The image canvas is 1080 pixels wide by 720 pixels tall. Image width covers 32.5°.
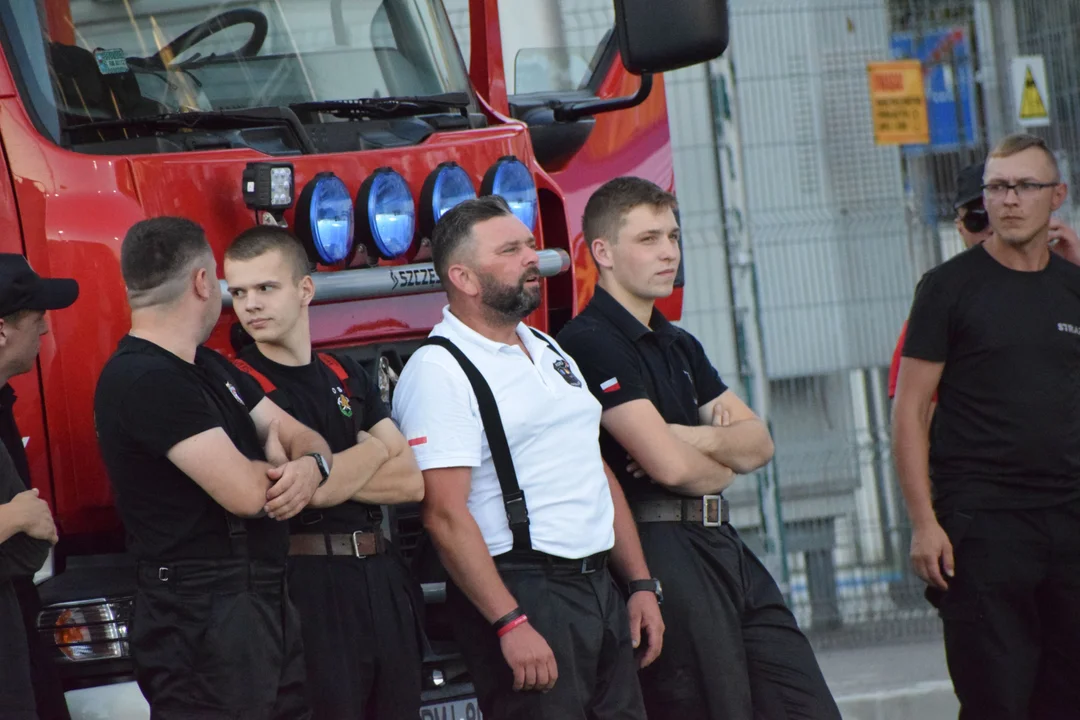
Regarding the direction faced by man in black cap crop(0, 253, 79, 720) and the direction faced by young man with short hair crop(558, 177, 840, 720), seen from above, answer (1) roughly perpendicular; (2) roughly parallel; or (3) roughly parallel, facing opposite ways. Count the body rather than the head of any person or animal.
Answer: roughly perpendicular

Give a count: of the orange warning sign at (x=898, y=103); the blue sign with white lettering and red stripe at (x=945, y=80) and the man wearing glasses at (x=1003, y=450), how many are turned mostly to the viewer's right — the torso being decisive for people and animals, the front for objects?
0

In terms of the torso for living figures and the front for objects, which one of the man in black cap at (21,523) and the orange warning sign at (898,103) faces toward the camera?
the orange warning sign

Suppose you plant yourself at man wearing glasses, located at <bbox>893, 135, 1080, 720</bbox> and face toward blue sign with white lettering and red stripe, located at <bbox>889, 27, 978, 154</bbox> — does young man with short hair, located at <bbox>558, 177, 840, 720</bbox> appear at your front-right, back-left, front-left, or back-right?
back-left

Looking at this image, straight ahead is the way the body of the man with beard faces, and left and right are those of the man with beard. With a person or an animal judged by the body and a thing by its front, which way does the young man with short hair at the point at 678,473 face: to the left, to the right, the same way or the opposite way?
the same way

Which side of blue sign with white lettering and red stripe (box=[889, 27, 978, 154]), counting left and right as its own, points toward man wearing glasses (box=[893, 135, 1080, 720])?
front

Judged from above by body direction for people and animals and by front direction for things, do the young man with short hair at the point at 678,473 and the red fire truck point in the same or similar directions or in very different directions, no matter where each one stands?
same or similar directions

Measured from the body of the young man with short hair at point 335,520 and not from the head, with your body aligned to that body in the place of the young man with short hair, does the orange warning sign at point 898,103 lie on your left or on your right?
on your left

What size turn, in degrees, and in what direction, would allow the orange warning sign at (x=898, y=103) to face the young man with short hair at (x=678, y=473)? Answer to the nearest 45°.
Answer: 0° — it already faces them

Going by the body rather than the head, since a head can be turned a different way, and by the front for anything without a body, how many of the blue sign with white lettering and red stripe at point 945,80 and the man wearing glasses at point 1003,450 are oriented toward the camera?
2

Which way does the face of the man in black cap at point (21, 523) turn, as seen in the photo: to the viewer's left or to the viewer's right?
to the viewer's right

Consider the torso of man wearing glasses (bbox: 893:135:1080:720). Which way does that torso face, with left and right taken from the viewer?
facing the viewer

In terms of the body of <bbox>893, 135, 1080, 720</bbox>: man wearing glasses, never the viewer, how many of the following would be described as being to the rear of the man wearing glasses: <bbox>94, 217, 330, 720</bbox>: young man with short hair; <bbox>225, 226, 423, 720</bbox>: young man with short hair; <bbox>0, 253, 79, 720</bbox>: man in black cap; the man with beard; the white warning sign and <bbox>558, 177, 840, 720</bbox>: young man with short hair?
1

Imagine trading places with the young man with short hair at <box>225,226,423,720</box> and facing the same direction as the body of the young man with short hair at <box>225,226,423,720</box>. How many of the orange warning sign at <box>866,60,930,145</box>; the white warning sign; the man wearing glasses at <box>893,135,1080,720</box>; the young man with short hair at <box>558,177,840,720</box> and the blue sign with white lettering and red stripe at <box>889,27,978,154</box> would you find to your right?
0

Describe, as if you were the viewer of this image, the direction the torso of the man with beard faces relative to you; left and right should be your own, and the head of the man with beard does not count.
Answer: facing the viewer and to the right of the viewer

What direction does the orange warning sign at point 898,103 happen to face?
toward the camera

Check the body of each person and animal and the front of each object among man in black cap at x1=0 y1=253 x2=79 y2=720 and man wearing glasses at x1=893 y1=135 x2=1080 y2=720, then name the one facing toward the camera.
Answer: the man wearing glasses

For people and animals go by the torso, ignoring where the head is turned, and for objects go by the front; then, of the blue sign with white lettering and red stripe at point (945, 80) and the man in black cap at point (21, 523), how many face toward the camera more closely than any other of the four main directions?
1

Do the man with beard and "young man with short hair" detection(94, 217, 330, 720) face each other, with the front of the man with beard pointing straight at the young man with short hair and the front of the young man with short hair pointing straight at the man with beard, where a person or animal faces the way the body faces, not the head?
no

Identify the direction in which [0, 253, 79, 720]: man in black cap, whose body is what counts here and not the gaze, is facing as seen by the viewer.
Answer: to the viewer's right
